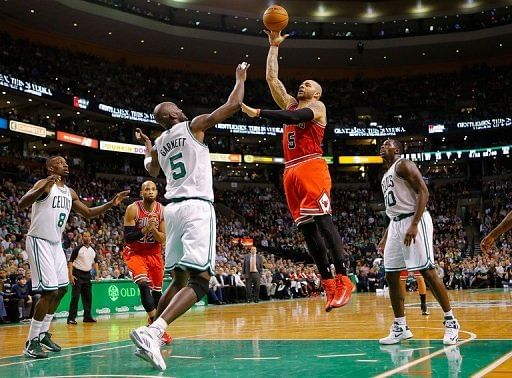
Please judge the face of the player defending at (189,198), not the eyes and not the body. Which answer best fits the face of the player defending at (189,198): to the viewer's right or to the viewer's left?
to the viewer's right

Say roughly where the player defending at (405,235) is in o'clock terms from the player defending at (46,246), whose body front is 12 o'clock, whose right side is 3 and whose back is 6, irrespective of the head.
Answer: the player defending at (405,235) is roughly at 11 o'clock from the player defending at (46,246).

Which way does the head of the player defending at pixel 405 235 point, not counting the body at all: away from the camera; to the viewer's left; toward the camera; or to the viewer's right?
to the viewer's left

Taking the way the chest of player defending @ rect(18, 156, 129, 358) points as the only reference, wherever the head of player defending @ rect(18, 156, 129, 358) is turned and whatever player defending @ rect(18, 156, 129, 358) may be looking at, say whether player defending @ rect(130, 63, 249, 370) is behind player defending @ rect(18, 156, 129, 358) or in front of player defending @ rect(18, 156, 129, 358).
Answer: in front

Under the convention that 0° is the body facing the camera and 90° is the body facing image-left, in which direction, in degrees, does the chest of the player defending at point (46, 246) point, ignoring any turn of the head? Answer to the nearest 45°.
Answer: approximately 315°

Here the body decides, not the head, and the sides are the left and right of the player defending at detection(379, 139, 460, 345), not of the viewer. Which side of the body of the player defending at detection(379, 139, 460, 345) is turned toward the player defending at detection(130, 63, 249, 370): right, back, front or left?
front

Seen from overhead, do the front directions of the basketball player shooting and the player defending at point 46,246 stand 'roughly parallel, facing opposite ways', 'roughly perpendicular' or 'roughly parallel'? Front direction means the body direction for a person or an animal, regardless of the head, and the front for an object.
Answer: roughly perpendicular

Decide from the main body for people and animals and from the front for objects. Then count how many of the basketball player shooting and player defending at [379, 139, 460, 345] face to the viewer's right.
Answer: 0

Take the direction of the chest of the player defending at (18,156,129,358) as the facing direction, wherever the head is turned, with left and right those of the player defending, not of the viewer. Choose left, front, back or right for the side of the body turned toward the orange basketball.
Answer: front

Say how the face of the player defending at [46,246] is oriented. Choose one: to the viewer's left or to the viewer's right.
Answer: to the viewer's right

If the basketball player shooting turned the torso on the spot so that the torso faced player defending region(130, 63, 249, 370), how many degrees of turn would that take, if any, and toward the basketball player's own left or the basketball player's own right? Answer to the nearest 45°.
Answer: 0° — they already face them

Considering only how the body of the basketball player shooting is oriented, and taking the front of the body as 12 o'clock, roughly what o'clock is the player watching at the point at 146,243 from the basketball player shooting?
The player watching is roughly at 3 o'clock from the basketball player shooting.

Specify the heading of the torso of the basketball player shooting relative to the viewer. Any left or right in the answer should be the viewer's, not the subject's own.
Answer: facing the viewer and to the left of the viewer

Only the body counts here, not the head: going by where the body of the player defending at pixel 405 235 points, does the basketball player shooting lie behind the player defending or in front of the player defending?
in front
